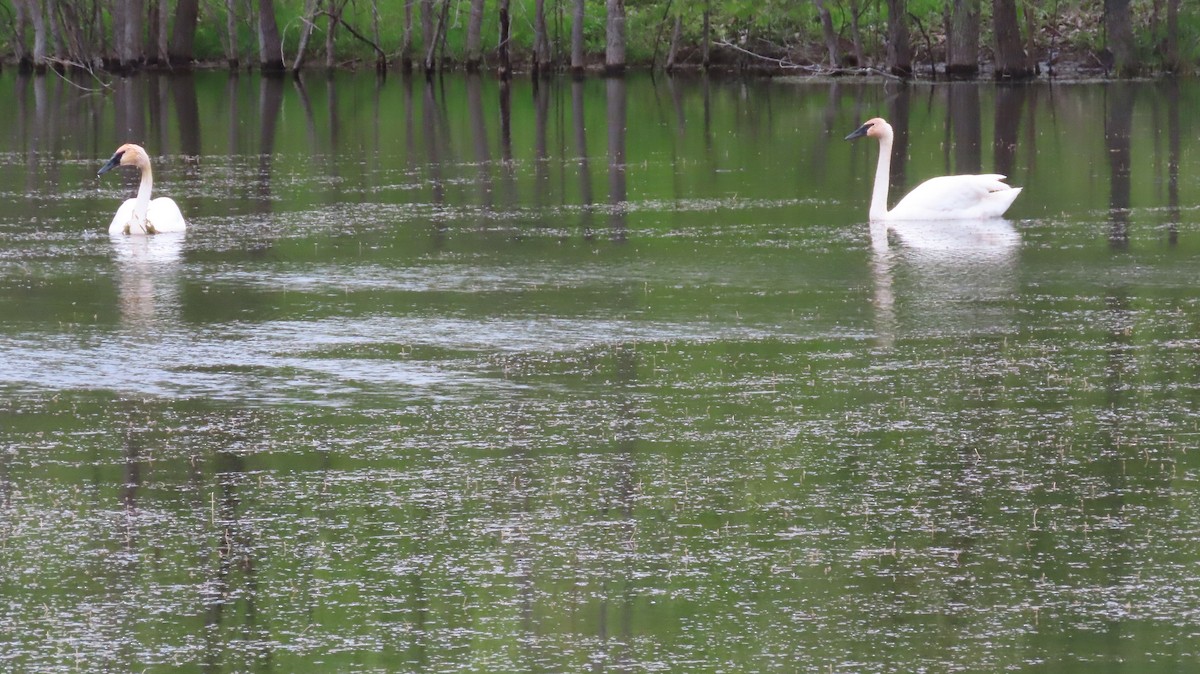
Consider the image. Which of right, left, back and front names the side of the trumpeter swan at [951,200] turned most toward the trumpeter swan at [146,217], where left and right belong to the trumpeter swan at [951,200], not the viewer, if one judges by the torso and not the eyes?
front

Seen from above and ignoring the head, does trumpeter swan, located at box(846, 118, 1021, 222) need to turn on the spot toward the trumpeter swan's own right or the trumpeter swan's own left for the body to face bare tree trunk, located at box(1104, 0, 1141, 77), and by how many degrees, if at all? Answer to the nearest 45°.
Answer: approximately 90° to the trumpeter swan's own right

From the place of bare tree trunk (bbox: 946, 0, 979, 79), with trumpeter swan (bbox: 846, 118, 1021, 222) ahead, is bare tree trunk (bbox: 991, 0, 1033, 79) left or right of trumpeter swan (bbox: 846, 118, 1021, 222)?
left

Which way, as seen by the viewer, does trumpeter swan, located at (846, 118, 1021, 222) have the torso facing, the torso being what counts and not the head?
to the viewer's left

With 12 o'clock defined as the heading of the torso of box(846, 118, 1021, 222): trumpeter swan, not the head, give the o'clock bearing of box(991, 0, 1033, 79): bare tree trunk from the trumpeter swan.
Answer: The bare tree trunk is roughly at 3 o'clock from the trumpeter swan.

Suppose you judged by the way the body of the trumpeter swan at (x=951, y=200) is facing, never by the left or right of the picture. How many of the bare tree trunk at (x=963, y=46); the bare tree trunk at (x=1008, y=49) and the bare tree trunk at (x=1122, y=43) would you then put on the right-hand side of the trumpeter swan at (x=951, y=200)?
3

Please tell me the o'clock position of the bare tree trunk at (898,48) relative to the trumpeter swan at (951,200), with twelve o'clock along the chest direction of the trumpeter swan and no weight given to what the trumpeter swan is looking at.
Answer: The bare tree trunk is roughly at 3 o'clock from the trumpeter swan.
